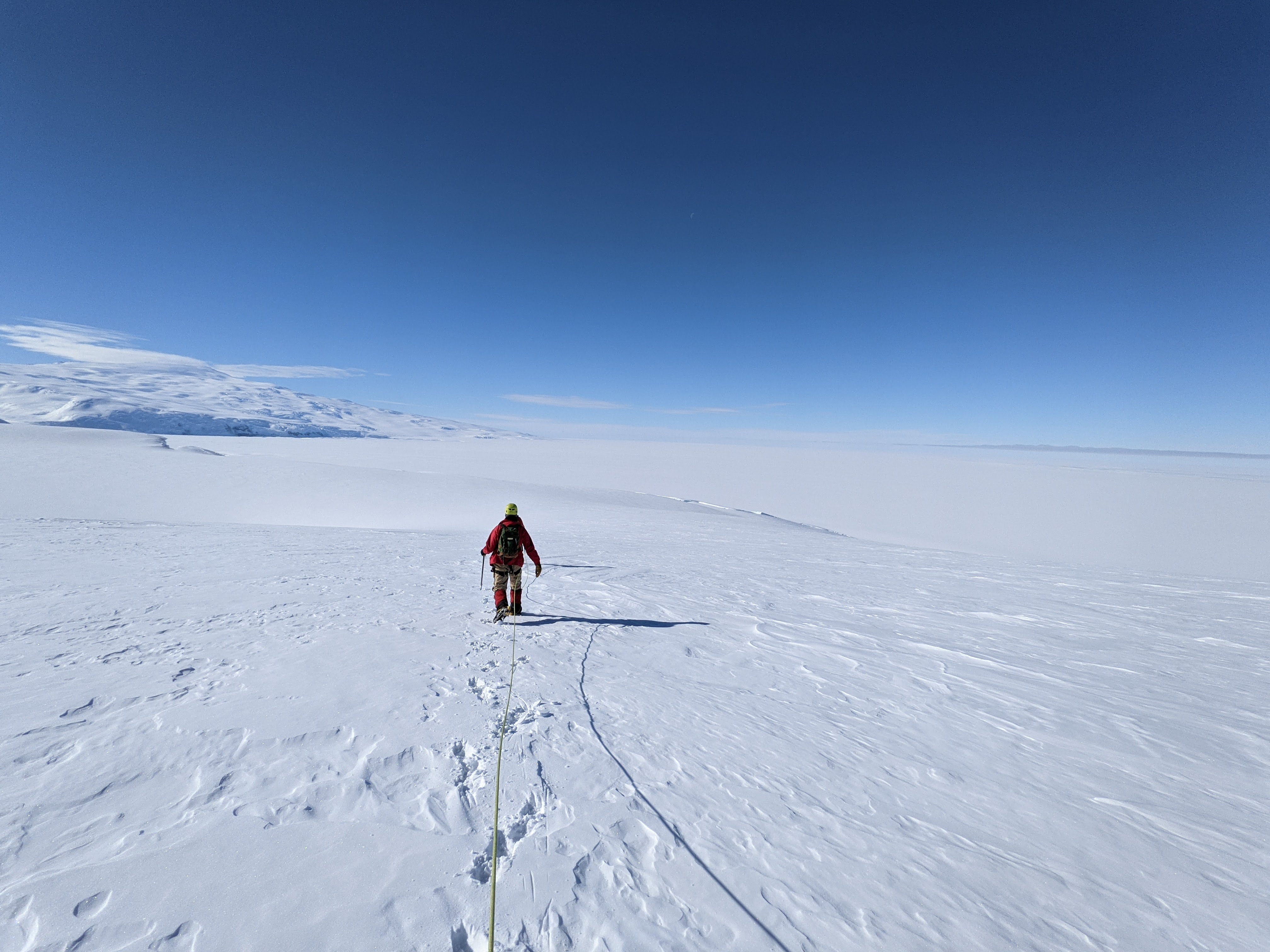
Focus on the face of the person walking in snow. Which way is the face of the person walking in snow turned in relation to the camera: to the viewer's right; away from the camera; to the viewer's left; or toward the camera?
away from the camera

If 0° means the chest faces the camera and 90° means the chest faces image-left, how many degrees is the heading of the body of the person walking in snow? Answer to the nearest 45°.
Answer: approximately 180°

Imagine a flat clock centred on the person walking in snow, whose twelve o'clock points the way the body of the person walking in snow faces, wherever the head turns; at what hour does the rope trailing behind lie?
The rope trailing behind is roughly at 6 o'clock from the person walking in snow.
